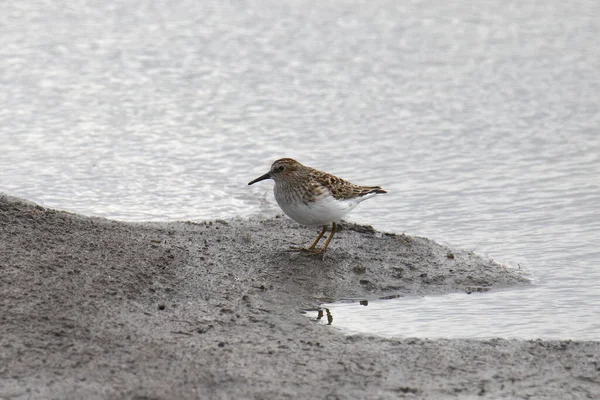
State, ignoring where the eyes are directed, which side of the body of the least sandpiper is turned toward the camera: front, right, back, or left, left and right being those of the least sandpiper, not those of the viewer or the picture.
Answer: left
